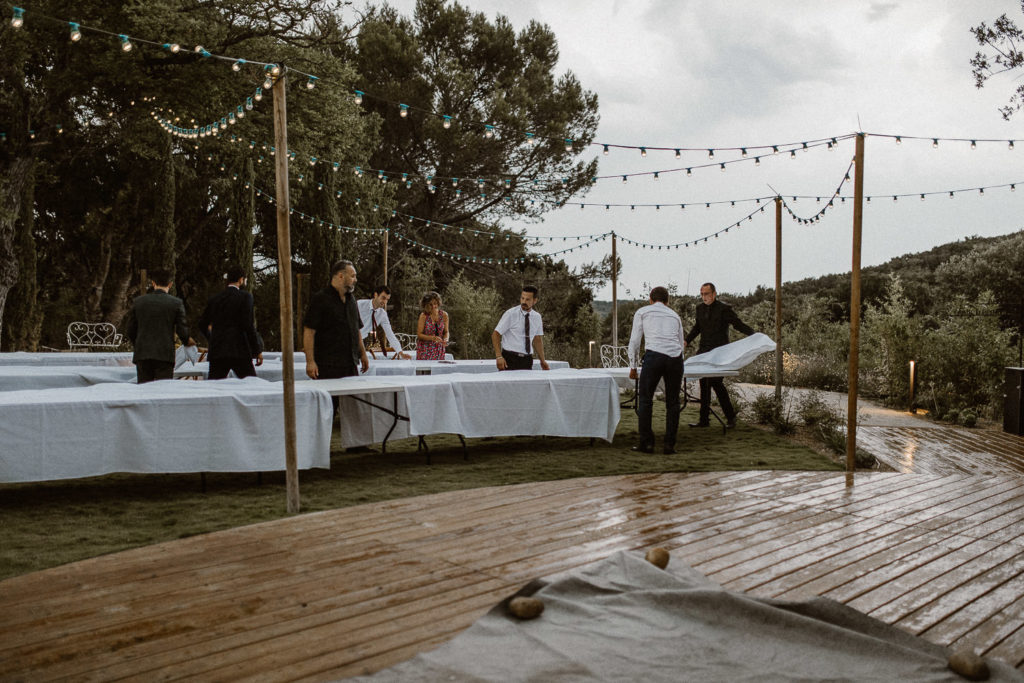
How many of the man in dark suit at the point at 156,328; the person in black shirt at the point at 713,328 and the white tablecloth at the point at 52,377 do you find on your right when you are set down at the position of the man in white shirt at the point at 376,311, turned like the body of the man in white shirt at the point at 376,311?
2

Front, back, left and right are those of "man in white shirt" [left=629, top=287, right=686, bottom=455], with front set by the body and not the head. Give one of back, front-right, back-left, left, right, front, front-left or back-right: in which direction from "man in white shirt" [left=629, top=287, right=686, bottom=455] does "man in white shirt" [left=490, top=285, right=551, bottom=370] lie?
front-left

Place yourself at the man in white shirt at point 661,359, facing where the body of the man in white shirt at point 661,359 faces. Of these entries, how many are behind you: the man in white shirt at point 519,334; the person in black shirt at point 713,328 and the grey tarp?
1

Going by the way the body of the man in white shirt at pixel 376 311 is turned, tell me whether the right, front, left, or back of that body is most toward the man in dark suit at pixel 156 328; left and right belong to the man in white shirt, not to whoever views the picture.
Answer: right

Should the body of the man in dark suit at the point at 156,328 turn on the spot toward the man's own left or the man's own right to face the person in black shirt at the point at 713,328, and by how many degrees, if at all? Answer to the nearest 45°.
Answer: approximately 90° to the man's own right

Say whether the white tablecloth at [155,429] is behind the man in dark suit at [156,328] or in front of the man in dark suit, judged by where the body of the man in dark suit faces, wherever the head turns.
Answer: behind

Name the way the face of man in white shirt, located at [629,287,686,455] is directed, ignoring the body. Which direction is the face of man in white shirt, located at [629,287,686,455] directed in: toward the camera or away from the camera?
away from the camera

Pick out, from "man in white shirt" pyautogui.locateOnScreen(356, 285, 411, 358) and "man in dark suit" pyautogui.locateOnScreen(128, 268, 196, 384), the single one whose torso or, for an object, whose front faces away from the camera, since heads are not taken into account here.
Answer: the man in dark suit

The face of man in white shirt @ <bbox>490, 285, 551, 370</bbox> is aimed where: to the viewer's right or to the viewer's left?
to the viewer's left

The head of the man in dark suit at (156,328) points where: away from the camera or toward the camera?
away from the camera

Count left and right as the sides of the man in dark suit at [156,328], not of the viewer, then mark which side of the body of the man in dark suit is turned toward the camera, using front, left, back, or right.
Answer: back

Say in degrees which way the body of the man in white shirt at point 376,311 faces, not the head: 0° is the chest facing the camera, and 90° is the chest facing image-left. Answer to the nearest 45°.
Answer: approximately 315°

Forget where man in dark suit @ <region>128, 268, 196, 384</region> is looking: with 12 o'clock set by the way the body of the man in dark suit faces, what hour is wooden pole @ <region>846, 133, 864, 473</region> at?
The wooden pole is roughly at 4 o'clock from the man in dark suit.

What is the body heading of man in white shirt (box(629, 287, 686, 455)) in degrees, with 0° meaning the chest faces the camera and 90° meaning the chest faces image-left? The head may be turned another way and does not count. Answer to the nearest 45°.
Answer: approximately 180°
